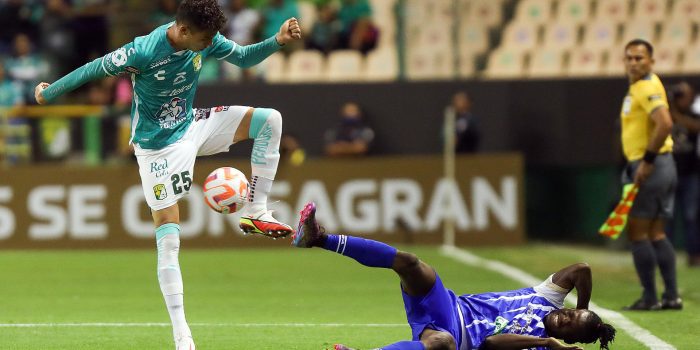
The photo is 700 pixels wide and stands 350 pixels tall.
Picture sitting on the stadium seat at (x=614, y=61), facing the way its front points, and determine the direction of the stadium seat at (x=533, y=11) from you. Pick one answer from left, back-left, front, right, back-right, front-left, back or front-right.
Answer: right

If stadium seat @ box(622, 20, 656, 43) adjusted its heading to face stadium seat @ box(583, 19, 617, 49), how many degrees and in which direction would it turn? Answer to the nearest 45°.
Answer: approximately 90° to its right

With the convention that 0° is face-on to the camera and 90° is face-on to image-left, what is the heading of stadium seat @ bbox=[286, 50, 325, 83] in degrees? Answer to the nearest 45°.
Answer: approximately 0°

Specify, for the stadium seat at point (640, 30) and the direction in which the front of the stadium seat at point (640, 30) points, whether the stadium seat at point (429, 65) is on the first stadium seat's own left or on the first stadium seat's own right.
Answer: on the first stadium seat's own right

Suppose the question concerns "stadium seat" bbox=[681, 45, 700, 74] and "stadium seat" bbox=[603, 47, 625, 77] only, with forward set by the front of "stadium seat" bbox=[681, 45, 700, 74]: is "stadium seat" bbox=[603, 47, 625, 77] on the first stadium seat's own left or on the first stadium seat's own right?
on the first stadium seat's own right

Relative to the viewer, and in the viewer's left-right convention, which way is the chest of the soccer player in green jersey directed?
facing the viewer and to the right of the viewer
